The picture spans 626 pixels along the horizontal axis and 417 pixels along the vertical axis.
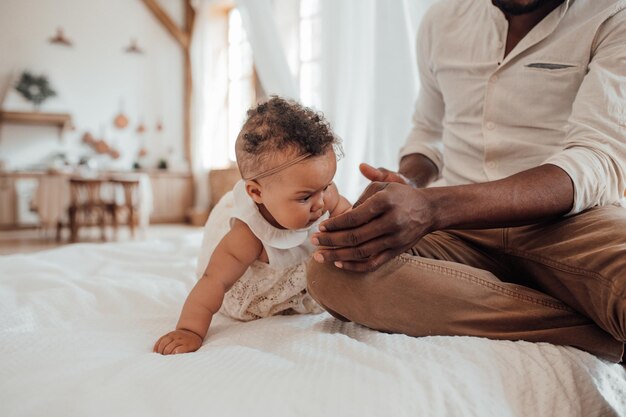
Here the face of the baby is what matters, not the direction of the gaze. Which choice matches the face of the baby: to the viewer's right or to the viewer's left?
to the viewer's right

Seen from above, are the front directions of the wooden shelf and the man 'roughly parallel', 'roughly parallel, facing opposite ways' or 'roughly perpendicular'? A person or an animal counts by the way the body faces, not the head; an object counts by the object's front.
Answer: roughly perpendicular

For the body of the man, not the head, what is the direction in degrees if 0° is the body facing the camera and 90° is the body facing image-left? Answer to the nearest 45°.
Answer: approximately 45°

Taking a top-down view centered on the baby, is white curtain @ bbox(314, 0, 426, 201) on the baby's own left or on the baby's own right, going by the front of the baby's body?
on the baby's own left

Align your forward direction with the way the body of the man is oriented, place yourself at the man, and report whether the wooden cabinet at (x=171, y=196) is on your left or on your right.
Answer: on your right

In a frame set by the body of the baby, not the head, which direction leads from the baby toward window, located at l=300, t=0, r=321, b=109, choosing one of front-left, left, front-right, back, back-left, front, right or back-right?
back-left

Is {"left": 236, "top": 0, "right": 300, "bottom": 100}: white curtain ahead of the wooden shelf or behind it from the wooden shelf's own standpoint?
ahead

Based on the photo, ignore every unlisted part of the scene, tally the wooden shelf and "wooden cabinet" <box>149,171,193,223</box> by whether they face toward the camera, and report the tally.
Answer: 2

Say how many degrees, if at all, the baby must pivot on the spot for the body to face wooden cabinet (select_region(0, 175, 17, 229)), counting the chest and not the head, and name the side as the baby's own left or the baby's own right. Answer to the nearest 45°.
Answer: approximately 180°

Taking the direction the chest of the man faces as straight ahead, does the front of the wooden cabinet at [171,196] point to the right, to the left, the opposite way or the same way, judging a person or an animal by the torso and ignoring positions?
to the left
